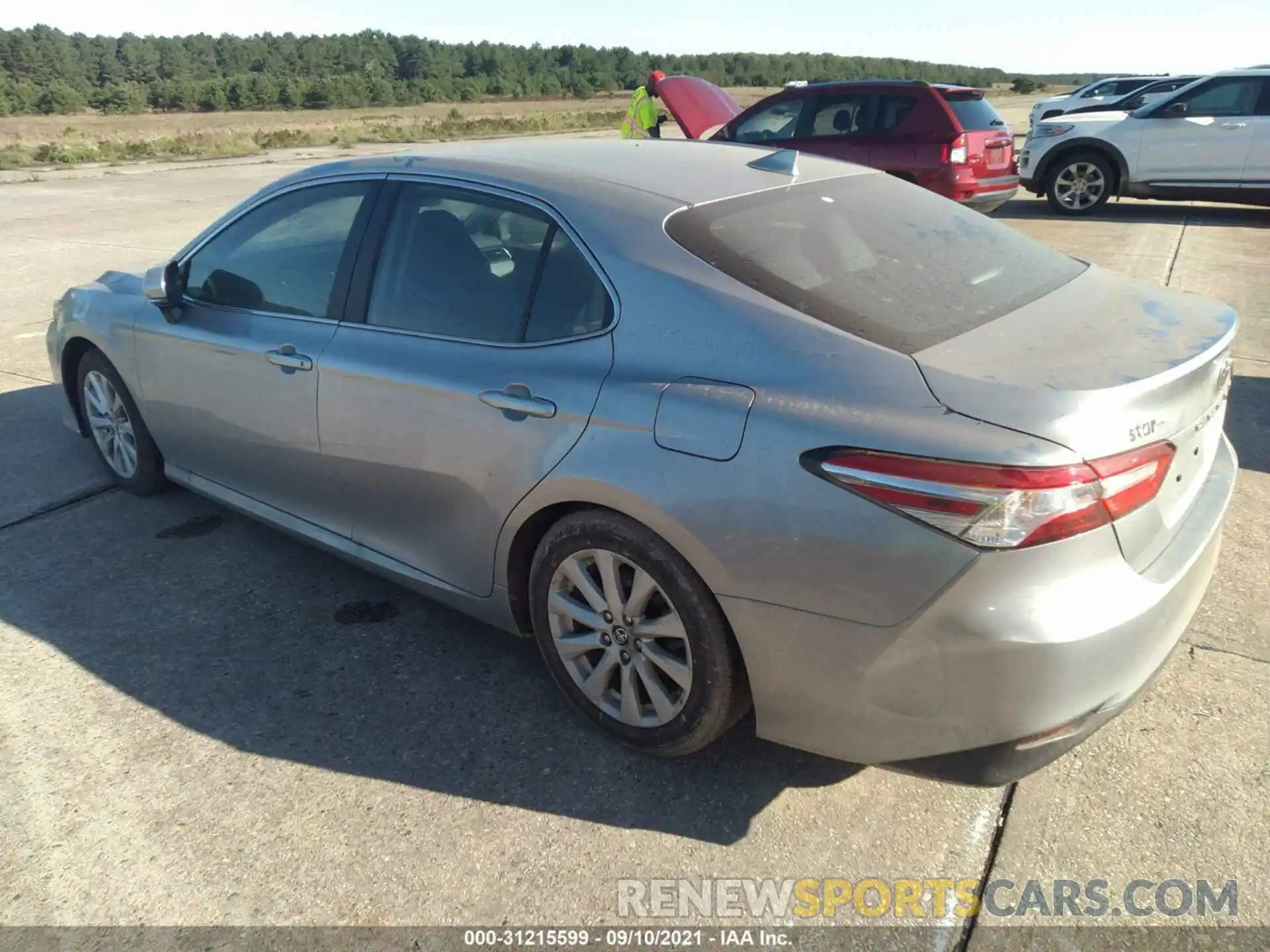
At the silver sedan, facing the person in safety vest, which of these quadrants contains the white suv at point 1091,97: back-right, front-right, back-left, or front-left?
front-right

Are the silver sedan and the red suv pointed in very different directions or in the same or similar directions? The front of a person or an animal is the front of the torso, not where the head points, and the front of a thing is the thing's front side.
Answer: same or similar directions

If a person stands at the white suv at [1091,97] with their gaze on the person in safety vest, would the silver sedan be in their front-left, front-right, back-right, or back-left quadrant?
front-left

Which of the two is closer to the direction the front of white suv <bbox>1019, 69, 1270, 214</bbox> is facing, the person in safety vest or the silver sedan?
the person in safety vest

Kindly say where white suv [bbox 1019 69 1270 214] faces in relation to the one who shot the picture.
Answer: facing to the left of the viewer

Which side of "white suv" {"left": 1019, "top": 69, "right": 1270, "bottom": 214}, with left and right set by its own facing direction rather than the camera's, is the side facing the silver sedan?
left

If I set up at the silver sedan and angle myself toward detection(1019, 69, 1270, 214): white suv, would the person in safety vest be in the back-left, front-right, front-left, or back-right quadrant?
front-left

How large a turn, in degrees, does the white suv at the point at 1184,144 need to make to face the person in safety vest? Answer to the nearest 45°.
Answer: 0° — it already faces them

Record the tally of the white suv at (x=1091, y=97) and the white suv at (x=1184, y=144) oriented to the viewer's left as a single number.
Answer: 2

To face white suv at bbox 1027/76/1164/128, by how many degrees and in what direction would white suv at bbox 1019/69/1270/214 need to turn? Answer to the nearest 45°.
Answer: approximately 90° to its right

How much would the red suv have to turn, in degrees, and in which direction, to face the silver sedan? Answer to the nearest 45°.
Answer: approximately 135° to its left

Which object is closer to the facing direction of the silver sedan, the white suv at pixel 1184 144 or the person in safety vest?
the person in safety vest

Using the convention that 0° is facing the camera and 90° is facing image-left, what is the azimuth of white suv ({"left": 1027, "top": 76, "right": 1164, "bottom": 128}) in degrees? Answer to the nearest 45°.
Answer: approximately 90°

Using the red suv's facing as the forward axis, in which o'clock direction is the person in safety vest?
The person in safety vest is roughly at 11 o'clock from the red suv.

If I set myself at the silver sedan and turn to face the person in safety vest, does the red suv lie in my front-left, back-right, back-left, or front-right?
front-right
